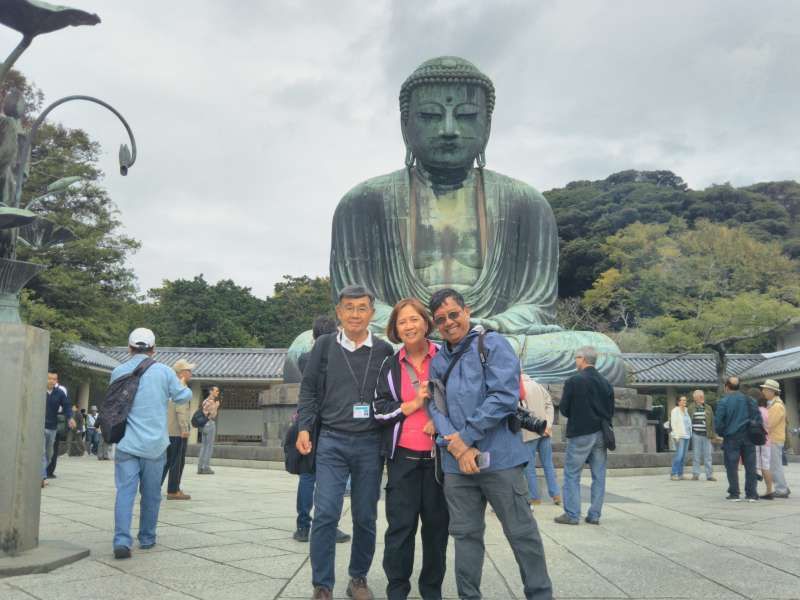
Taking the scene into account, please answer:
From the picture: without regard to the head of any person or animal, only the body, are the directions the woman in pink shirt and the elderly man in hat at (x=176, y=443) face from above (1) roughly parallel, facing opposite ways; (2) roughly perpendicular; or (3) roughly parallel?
roughly perpendicular

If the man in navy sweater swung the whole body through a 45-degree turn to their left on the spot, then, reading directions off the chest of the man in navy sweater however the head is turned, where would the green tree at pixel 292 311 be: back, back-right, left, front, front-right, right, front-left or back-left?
back-left

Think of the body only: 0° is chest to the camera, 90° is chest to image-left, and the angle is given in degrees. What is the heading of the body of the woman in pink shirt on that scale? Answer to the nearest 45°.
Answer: approximately 0°

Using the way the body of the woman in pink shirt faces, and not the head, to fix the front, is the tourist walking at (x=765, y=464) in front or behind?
behind

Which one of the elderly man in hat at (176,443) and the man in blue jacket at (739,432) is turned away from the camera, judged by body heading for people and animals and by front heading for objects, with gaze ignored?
the man in blue jacket

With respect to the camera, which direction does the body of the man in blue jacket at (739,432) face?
away from the camera

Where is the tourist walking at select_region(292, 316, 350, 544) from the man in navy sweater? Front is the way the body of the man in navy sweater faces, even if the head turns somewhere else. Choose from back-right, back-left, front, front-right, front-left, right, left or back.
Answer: back

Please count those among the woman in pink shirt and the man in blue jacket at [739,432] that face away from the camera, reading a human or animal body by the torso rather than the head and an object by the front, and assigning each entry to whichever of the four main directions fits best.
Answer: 1

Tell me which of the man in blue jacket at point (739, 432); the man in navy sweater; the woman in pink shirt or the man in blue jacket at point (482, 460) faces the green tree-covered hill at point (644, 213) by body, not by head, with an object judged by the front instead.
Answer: the man in blue jacket at point (739, 432)

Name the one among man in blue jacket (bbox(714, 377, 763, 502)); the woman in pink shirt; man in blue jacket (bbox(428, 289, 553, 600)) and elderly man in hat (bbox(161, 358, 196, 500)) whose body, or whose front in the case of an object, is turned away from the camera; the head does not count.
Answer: man in blue jacket (bbox(714, 377, 763, 502))
